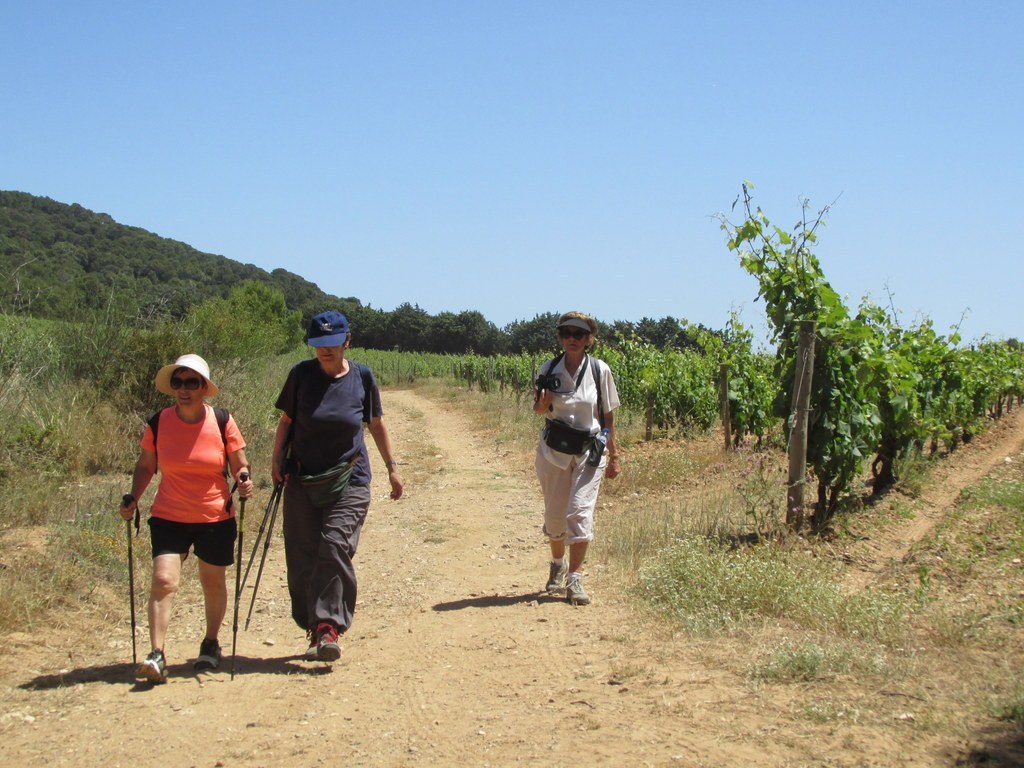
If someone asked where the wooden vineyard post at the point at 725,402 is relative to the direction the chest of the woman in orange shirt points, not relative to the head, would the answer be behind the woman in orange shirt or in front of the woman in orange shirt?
behind

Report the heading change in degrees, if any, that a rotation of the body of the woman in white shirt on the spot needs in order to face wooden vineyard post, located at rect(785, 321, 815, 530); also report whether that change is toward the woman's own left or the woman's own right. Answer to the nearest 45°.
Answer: approximately 135° to the woman's own left

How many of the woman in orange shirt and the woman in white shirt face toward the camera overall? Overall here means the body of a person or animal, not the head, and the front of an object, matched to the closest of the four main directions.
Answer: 2

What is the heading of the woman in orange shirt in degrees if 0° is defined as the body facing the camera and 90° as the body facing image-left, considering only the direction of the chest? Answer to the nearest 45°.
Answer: approximately 0°

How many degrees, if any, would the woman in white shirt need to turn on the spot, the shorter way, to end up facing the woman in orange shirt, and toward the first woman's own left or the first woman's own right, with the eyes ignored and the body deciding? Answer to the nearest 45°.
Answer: approximately 45° to the first woman's own right

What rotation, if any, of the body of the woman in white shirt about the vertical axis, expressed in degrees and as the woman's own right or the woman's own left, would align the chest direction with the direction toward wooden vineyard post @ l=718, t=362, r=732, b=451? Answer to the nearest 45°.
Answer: approximately 180°
